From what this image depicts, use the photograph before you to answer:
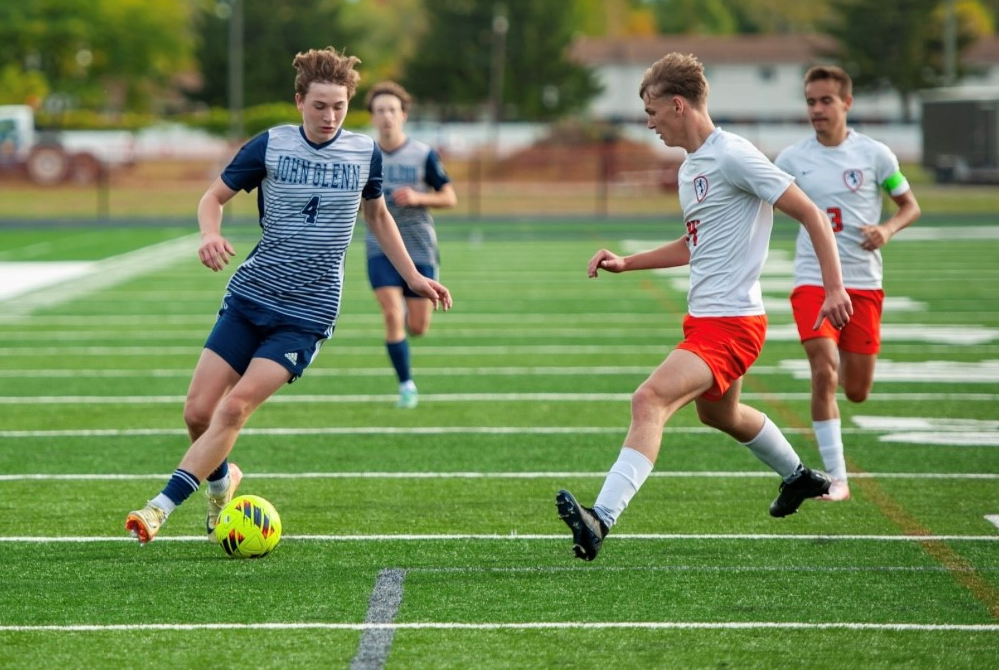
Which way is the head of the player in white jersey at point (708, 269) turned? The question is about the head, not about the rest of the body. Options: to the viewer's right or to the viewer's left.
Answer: to the viewer's left

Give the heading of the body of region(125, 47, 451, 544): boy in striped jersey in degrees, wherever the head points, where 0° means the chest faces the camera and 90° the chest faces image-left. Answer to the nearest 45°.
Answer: approximately 0°

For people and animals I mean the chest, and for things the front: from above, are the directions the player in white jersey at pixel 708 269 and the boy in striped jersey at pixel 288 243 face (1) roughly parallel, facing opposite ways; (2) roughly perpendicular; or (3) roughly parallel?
roughly perpendicular

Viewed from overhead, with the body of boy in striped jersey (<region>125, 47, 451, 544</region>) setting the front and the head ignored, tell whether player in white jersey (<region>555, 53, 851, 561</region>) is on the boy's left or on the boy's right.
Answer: on the boy's left

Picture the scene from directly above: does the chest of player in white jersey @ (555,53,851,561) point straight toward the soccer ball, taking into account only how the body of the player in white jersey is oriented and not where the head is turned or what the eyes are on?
yes

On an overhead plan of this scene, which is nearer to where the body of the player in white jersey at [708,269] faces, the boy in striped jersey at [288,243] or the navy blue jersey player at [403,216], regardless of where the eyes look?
the boy in striped jersey

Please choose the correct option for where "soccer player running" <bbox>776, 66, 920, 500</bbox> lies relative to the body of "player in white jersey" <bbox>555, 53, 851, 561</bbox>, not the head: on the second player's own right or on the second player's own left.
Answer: on the second player's own right

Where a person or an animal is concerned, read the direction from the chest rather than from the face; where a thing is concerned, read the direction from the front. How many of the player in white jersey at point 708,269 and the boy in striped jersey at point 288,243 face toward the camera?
1

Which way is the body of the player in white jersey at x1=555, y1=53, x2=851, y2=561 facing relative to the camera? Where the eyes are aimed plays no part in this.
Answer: to the viewer's left

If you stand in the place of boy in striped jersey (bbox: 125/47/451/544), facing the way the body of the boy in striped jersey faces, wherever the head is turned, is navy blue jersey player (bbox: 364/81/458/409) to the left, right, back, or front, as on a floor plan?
back
